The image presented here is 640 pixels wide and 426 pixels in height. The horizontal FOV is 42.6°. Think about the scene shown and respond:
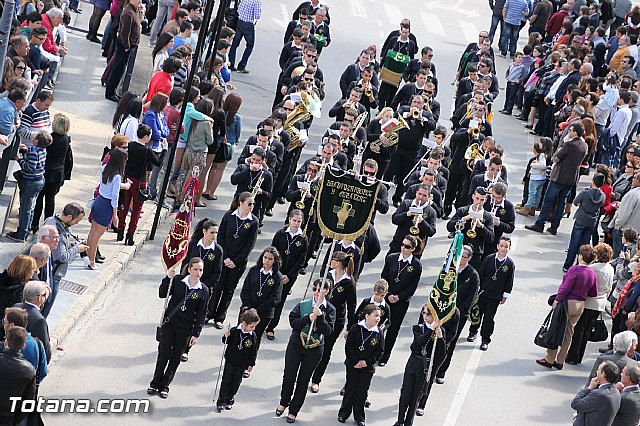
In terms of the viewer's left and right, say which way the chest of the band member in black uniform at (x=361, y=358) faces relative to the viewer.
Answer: facing the viewer

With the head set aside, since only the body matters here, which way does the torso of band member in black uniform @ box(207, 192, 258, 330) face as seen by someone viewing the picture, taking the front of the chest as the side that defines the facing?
toward the camera

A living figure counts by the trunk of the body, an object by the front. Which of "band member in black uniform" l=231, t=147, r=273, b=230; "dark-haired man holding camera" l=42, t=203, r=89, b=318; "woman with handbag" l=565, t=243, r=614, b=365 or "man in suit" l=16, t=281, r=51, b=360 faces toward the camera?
the band member in black uniform

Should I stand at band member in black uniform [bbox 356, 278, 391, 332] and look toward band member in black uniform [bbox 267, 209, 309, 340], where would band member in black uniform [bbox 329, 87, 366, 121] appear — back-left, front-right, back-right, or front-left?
front-right

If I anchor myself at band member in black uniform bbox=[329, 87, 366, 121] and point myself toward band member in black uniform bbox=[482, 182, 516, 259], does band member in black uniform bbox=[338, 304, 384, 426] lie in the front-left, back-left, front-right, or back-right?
front-right

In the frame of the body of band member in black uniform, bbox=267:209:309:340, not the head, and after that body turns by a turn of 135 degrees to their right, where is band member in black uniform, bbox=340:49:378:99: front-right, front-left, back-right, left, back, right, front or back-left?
front-right

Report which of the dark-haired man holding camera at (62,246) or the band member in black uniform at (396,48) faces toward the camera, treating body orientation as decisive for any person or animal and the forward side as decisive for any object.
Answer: the band member in black uniform

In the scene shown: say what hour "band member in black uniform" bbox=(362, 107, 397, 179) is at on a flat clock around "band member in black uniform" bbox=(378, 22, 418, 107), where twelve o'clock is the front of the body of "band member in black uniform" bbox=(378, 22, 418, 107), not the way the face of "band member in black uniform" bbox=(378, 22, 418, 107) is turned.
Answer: "band member in black uniform" bbox=(362, 107, 397, 179) is roughly at 12 o'clock from "band member in black uniform" bbox=(378, 22, 418, 107).

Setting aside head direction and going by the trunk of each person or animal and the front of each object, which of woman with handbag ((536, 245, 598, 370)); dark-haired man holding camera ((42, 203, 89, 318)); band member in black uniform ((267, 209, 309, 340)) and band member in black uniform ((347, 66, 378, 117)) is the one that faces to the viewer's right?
the dark-haired man holding camera

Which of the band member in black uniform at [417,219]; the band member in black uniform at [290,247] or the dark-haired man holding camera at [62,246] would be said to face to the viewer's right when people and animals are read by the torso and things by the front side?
the dark-haired man holding camera

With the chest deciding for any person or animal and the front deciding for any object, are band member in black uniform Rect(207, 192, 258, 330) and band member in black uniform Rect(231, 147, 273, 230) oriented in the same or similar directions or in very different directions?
same or similar directions

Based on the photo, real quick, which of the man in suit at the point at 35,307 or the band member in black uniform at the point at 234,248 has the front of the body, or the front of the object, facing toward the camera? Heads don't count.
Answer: the band member in black uniform

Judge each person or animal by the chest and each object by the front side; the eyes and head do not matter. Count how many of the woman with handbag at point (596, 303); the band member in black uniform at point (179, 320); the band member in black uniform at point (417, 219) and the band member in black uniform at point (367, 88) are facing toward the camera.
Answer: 3

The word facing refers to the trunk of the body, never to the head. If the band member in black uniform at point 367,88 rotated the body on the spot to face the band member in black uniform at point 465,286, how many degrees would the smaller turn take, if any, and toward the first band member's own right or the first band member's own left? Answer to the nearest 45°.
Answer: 0° — they already face them

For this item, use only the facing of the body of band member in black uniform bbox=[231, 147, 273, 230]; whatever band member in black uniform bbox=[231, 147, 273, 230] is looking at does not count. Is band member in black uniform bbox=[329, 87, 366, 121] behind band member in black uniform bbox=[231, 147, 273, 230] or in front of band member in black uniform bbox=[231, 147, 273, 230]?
behind
